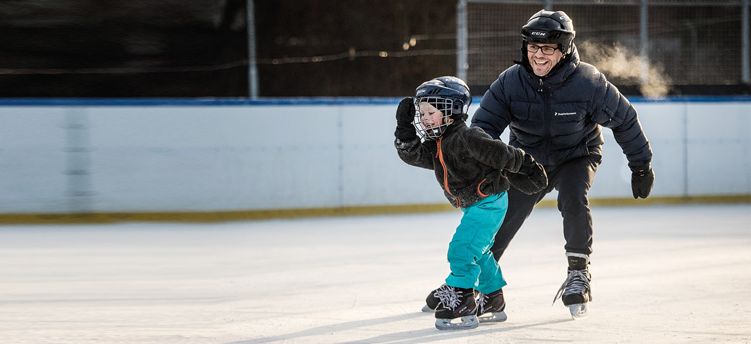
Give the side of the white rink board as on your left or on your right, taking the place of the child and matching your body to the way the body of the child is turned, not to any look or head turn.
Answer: on your right

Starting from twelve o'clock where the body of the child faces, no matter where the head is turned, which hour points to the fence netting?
The fence netting is roughly at 5 o'clock from the child.

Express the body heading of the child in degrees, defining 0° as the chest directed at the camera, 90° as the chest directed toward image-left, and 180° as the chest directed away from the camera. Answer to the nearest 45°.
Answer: approximately 45°
